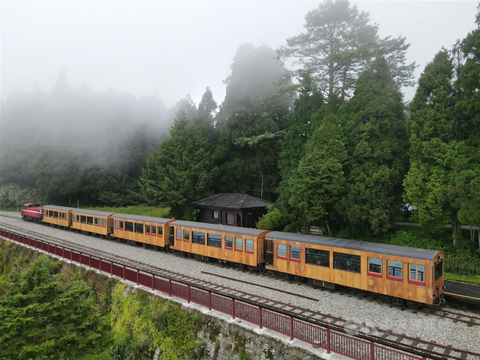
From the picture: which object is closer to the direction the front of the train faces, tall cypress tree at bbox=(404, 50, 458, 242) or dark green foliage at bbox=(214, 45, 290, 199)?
the dark green foliage

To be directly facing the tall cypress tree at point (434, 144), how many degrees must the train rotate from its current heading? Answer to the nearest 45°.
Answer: approximately 90° to its right

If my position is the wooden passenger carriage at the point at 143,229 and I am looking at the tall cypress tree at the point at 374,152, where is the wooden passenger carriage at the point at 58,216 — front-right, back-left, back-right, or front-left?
back-left

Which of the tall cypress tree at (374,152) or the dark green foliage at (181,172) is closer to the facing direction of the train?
the dark green foliage

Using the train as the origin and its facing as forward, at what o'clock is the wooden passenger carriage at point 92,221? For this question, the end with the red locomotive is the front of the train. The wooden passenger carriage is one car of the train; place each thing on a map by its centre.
The wooden passenger carriage is roughly at 12 o'clock from the train.

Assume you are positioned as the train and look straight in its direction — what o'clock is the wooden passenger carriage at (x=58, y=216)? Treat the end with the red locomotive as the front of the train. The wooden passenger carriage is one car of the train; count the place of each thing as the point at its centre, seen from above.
The wooden passenger carriage is roughly at 12 o'clock from the train.

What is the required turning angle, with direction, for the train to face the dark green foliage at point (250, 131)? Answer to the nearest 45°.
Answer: approximately 45° to its right

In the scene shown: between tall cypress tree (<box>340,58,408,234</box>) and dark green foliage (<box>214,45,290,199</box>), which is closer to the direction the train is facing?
the dark green foliage

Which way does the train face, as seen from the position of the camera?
facing away from the viewer and to the left of the viewer
